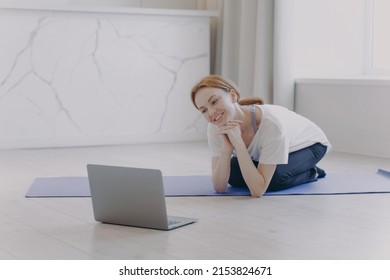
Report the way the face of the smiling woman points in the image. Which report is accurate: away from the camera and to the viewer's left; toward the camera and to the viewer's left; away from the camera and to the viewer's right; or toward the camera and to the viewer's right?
toward the camera and to the viewer's left

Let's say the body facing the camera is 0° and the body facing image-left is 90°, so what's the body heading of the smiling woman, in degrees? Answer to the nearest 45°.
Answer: approximately 45°

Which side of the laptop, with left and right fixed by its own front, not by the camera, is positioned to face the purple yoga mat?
front

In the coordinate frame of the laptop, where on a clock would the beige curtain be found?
The beige curtain is roughly at 11 o'clock from the laptop.

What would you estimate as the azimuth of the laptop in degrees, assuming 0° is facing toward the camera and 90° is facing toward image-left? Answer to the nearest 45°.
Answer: approximately 225°
